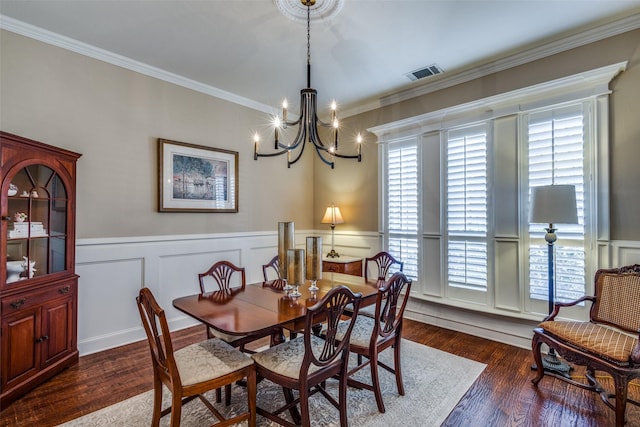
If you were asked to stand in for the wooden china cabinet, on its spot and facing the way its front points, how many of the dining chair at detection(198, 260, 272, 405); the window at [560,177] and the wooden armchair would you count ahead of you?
3

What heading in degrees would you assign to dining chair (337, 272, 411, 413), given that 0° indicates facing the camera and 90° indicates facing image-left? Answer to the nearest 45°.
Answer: approximately 135°

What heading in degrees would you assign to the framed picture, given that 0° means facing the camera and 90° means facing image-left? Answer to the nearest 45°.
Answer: approximately 315°

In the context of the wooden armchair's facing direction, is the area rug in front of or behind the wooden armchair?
in front

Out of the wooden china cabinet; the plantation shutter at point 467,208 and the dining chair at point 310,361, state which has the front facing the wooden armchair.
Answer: the wooden china cabinet

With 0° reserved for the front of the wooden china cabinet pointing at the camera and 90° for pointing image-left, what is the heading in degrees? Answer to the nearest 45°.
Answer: approximately 315°

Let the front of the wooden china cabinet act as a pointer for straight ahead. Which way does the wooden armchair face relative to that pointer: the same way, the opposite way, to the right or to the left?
the opposite way

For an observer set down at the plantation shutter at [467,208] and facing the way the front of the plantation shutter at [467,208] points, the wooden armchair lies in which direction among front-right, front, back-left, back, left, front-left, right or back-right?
left

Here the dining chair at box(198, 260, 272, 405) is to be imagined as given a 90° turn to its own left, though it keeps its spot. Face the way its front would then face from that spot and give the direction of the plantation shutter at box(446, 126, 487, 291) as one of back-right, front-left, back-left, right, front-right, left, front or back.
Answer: front-right

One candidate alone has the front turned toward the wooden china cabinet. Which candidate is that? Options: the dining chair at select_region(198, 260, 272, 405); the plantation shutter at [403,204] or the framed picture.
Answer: the plantation shutter

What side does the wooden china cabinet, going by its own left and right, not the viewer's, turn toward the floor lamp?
front

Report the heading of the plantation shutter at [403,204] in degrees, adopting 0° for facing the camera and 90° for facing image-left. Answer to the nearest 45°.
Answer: approximately 45°

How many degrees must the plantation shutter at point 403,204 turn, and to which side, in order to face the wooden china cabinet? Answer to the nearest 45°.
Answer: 0° — it already faces it

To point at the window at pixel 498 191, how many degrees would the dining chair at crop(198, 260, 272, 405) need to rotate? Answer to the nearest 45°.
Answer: approximately 45° to its left

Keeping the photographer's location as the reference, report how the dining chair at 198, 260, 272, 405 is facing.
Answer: facing the viewer and to the right of the viewer
